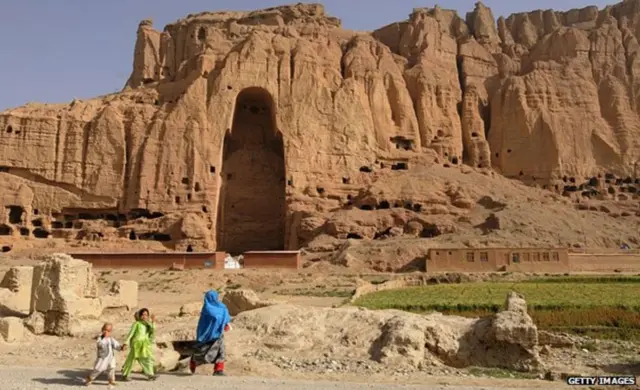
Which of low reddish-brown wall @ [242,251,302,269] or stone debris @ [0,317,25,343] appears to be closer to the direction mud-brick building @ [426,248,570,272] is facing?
the stone debris

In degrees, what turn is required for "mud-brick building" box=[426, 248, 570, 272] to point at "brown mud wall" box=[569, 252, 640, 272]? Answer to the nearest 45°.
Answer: approximately 135° to its left

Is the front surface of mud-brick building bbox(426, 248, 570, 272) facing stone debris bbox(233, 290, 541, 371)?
yes

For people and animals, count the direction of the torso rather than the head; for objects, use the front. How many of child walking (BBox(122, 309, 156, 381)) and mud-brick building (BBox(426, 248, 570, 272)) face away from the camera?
0

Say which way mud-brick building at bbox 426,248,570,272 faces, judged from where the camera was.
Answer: facing the viewer
